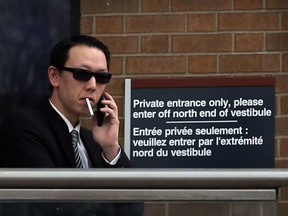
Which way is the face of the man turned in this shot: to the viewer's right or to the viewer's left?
to the viewer's right

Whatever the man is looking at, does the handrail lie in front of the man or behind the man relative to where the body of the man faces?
in front

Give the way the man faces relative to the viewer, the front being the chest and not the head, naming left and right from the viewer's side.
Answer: facing the viewer and to the right of the viewer
